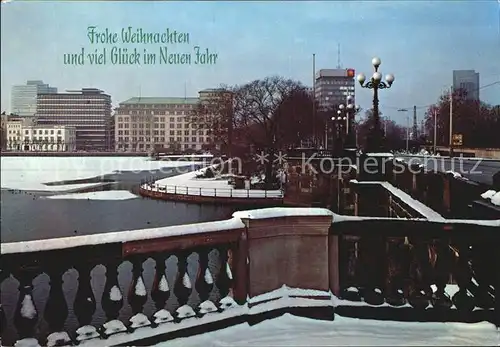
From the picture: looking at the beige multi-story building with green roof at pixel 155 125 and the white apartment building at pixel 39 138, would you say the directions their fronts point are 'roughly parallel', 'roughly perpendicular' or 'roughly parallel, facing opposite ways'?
roughly parallel

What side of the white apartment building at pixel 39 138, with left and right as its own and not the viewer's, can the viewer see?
front

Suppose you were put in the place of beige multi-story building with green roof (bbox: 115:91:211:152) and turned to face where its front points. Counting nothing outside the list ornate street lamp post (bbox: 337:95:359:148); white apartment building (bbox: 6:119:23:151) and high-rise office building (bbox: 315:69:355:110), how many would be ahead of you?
1

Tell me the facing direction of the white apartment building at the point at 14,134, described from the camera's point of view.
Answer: facing the viewer

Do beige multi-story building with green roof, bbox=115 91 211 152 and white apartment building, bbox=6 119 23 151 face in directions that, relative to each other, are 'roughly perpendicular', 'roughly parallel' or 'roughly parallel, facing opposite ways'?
roughly parallel

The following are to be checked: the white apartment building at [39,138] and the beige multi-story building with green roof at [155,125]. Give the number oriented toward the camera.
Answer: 2

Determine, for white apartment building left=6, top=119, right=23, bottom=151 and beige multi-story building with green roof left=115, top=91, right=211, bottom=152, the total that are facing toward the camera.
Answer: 2

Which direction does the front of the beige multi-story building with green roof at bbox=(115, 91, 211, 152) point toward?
toward the camera

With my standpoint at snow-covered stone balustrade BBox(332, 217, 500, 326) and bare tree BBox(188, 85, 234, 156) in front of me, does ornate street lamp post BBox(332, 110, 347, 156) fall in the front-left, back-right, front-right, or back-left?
front-right
